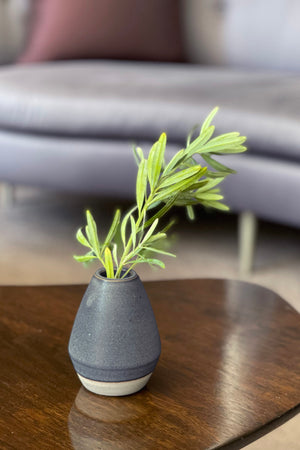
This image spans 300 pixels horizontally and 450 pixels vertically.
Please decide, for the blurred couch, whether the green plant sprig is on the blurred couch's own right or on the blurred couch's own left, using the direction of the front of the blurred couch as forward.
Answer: on the blurred couch's own left

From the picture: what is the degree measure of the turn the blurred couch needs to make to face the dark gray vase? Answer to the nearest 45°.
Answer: approximately 45° to its left

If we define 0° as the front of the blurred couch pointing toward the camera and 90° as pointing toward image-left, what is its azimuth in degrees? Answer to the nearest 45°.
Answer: approximately 45°
